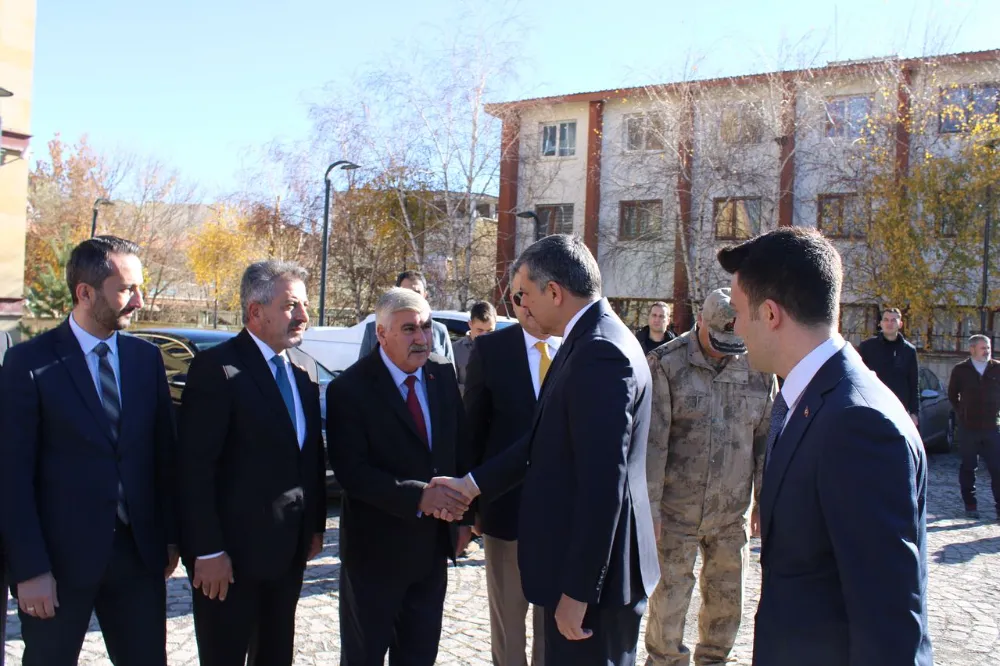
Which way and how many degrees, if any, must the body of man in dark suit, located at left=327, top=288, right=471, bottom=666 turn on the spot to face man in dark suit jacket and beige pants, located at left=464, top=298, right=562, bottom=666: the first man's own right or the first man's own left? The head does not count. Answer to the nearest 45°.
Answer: approximately 90° to the first man's own left

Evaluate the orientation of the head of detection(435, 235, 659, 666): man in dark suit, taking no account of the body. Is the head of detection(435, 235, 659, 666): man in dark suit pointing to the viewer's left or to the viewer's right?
to the viewer's left

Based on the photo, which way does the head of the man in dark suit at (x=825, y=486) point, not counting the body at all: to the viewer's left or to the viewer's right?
to the viewer's left

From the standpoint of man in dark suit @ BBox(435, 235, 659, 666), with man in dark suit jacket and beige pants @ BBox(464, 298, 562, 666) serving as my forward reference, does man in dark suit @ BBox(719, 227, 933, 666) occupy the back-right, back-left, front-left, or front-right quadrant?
back-right

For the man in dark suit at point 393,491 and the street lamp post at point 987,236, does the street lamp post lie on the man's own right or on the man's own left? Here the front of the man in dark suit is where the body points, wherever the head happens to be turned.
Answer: on the man's own left

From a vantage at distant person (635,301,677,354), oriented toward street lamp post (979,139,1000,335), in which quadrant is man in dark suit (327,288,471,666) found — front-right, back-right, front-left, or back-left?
back-right

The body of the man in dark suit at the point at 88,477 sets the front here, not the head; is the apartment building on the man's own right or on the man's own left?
on the man's own left

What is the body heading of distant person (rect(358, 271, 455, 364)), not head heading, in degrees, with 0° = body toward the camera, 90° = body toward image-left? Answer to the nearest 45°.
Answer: approximately 0°

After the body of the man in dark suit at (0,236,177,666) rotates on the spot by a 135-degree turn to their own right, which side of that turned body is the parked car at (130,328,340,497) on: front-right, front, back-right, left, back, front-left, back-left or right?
right
